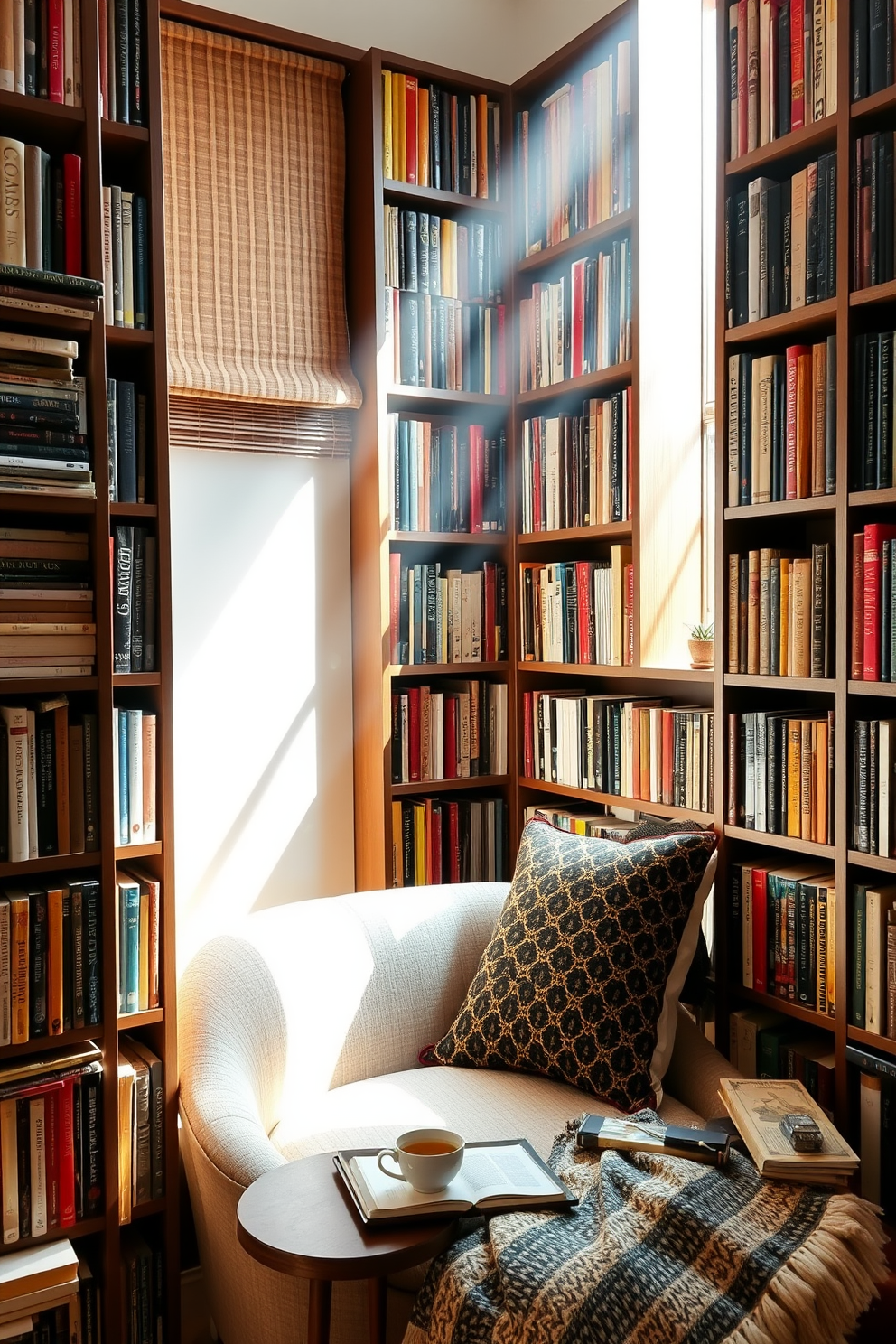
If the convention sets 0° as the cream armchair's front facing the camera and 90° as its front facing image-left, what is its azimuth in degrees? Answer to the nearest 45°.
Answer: approximately 315°

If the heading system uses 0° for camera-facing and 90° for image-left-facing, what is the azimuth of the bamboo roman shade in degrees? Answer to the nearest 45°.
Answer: approximately 315°

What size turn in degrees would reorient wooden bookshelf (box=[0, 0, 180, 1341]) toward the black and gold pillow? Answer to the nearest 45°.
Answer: approximately 45° to its left

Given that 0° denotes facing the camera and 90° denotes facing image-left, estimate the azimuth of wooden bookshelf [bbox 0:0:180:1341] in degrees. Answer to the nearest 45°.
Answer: approximately 315°
